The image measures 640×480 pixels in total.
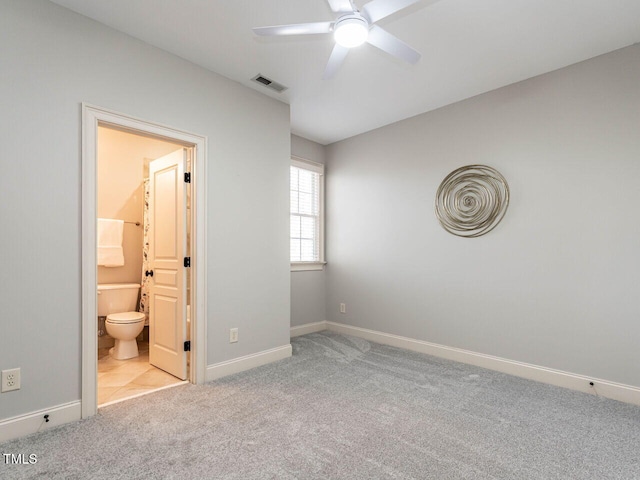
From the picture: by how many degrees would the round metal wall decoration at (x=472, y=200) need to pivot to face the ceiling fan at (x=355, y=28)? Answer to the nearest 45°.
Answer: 0° — it already faces it

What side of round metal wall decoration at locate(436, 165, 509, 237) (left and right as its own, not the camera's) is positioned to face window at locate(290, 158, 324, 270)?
right

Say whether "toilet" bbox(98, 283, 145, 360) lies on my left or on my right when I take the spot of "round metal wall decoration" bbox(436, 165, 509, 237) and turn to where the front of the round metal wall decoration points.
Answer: on my right

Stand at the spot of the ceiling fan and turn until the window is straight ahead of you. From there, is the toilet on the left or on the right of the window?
left
